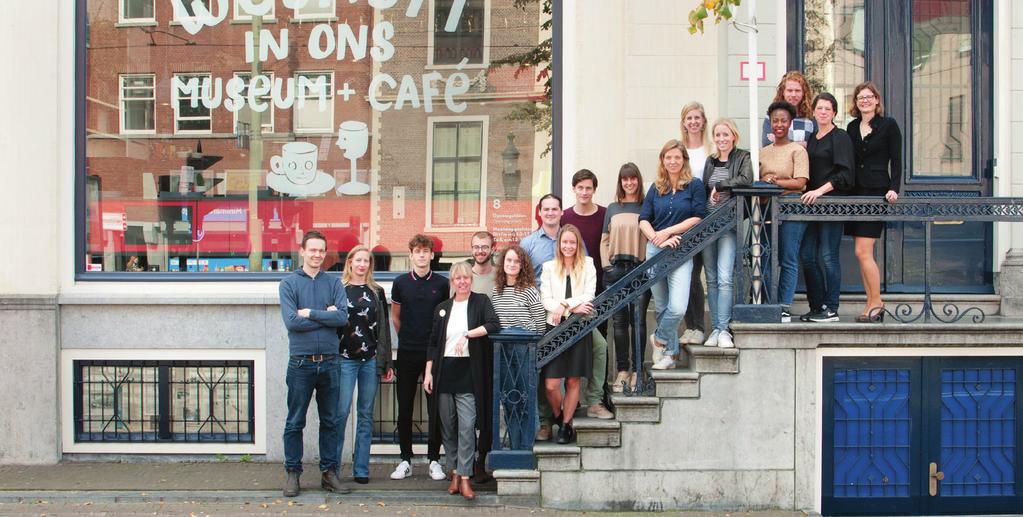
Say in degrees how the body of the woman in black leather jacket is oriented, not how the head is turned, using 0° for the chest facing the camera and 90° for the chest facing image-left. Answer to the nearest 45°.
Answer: approximately 0°

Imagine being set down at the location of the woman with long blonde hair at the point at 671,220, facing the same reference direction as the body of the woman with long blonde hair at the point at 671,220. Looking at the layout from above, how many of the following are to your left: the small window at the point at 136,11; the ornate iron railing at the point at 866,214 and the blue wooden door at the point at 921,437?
2

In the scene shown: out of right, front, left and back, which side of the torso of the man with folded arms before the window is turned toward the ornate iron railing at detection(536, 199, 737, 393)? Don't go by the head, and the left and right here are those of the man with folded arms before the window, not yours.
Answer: left

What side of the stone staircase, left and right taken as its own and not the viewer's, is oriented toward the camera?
left
